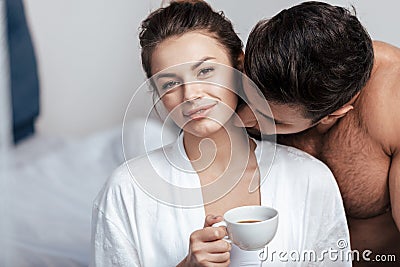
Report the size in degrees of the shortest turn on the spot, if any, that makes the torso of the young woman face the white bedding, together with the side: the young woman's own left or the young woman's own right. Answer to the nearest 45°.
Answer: approximately 135° to the young woman's own right

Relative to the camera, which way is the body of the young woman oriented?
toward the camera

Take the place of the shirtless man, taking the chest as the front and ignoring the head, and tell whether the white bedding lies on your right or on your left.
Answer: on your right

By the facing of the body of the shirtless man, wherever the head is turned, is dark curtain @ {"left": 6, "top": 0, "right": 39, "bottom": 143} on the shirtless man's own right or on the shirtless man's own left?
on the shirtless man's own right

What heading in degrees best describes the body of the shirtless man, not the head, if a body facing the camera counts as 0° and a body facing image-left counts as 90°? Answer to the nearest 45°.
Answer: approximately 45°

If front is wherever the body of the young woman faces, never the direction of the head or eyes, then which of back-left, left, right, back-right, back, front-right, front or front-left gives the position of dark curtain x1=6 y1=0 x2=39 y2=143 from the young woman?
back-right
